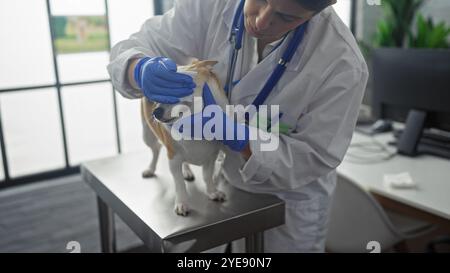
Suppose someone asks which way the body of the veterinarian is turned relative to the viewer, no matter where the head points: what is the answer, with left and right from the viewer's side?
facing the viewer and to the left of the viewer

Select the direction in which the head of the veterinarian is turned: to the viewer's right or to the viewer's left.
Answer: to the viewer's left

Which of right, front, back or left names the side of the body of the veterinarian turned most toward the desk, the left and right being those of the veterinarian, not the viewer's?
back

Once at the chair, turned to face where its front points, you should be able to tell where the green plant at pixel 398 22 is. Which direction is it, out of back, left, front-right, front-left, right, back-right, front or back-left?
front-left

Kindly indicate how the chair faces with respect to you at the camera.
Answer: facing away from the viewer and to the right of the viewer

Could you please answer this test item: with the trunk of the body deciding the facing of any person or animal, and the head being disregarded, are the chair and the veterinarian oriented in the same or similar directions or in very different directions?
very different directions

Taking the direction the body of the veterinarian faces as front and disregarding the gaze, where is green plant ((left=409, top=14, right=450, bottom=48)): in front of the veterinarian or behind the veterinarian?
behind

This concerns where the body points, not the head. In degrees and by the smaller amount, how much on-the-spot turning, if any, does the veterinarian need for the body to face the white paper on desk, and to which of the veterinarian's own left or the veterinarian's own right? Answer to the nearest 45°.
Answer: approximately 180°
